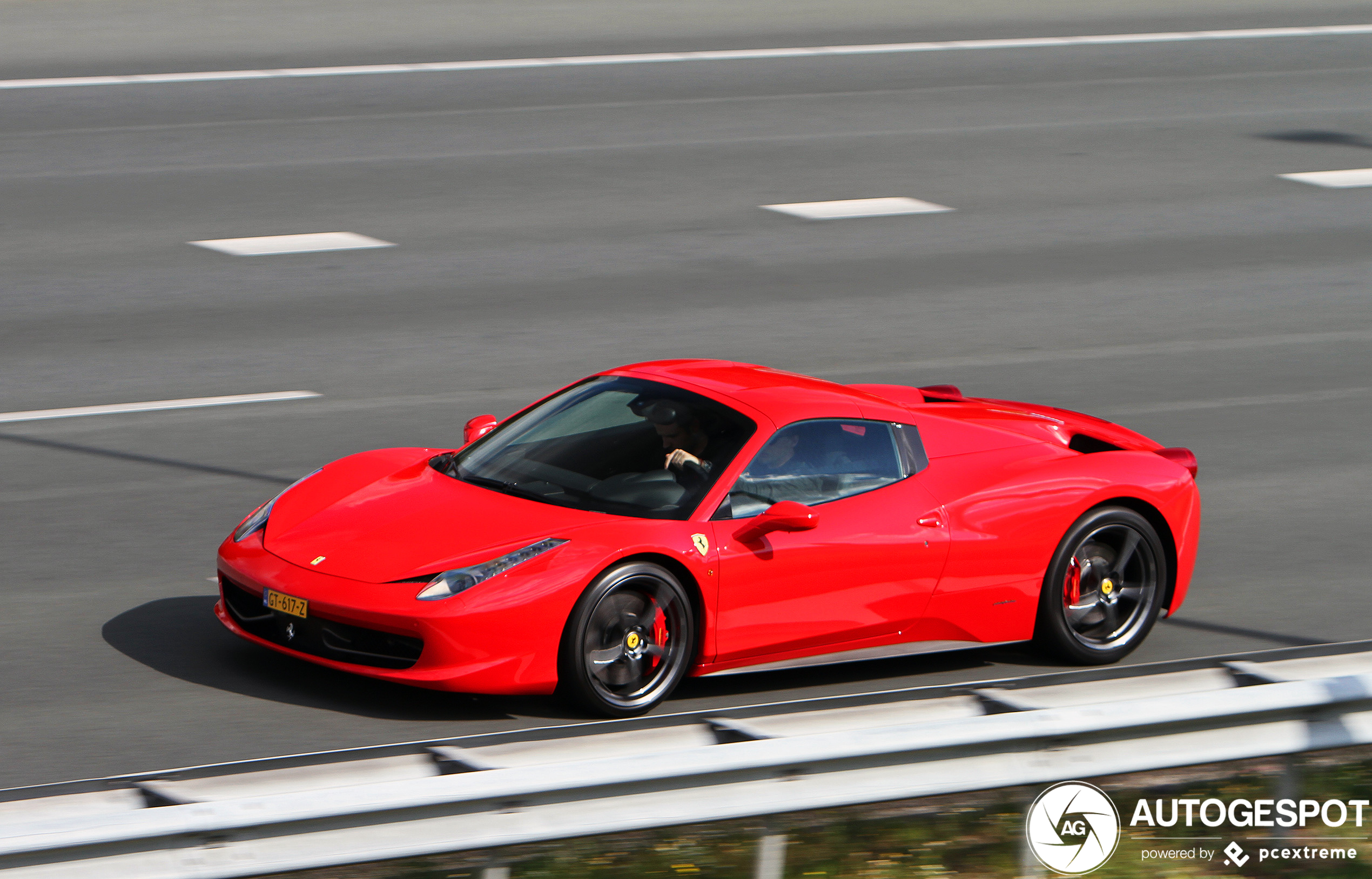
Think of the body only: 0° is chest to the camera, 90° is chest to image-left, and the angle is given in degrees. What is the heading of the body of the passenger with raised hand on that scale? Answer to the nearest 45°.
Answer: approximately 45°

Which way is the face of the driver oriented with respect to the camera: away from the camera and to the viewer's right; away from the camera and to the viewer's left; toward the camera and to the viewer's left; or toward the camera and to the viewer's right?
toward the camera and to the viewer's left

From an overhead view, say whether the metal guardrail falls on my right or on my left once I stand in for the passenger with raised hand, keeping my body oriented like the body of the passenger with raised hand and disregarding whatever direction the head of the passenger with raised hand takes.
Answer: on my left

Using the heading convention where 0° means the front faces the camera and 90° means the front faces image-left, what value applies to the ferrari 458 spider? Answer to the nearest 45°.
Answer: approximately 45°
